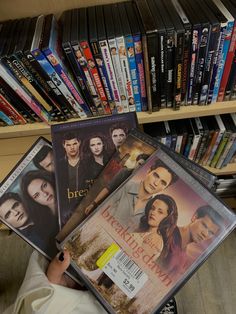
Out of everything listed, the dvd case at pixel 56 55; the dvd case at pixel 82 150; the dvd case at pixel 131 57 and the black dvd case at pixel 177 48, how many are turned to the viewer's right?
3

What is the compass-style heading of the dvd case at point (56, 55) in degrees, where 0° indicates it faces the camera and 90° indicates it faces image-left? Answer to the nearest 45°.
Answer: approximately 270°

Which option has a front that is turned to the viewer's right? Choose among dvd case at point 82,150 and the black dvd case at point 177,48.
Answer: the black dvd case

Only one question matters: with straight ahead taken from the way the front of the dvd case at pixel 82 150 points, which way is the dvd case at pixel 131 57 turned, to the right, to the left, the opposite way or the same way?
to the left

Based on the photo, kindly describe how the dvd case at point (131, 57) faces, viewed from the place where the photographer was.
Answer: facing to the right of the viewer
